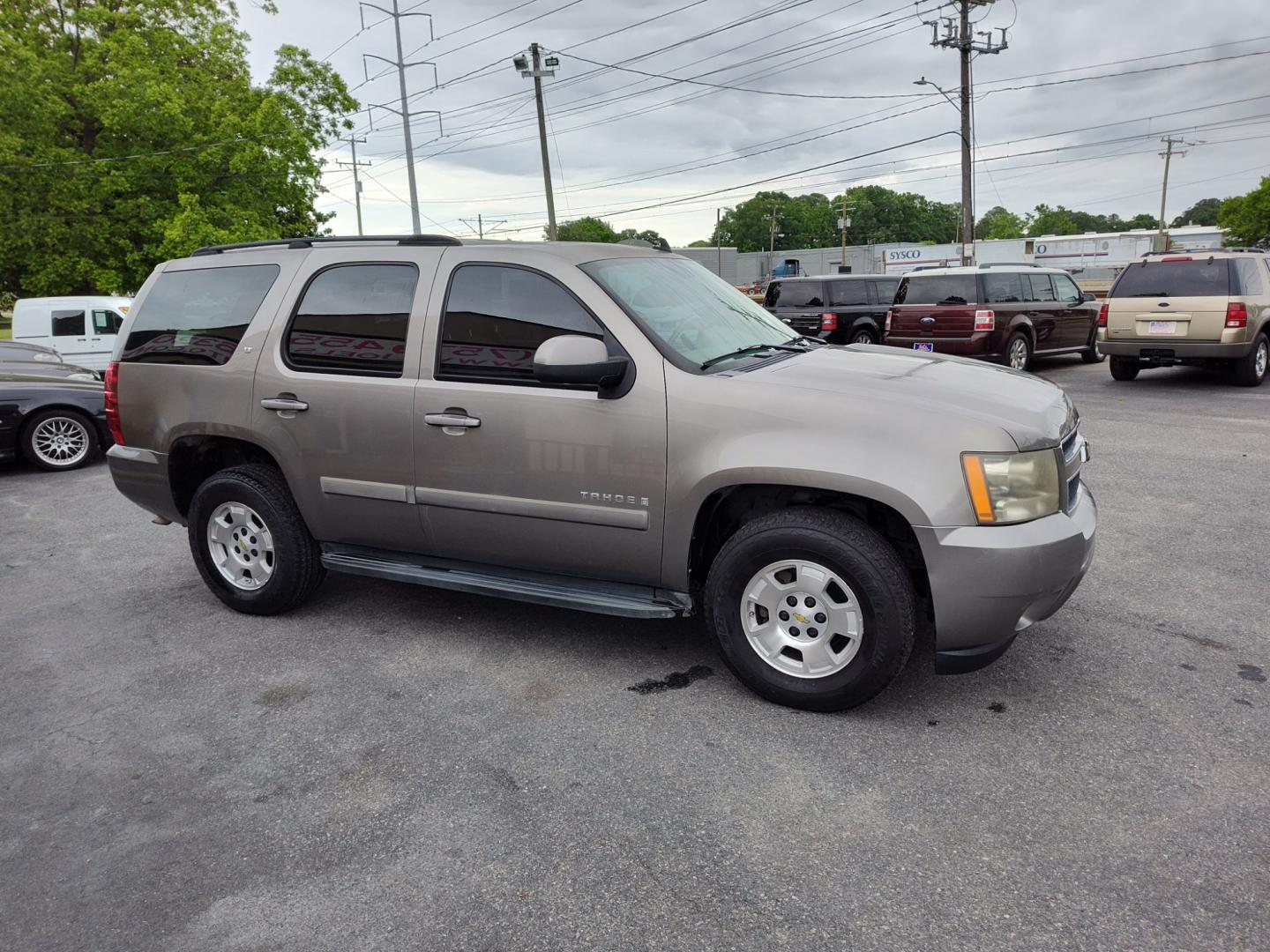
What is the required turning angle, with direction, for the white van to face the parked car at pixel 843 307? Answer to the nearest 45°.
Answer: approximately 45° to its right

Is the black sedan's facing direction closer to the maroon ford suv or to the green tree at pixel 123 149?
the maroon ford suv

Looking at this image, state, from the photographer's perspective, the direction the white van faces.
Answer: facing to the right of the viewer

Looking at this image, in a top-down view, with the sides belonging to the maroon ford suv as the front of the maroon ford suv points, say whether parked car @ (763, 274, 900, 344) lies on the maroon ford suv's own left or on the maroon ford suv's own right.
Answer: on the maroon ford suv's own left

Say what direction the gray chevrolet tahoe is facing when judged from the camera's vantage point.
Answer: facing the viewer and to the right of the viewer

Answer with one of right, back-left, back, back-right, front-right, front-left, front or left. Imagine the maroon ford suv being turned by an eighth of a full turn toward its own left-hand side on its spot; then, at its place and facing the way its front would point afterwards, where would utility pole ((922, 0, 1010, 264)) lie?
front

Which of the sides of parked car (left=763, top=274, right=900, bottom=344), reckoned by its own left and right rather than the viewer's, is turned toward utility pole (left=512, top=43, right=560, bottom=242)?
left

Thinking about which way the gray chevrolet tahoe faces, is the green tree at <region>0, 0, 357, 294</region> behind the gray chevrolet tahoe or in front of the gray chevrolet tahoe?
behind

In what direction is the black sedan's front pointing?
to the viewer's right

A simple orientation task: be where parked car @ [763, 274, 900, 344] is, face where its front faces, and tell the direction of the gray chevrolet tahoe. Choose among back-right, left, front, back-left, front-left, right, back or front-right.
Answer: back-right

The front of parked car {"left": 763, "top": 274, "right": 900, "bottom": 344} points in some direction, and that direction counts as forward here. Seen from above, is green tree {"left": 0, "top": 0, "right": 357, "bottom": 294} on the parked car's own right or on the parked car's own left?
on the parked car's own left

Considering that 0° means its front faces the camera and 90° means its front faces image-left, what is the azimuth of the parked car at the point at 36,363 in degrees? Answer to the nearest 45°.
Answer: approximately 270°

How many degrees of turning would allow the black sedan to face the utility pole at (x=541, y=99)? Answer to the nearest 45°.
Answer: approximately 45° to its left

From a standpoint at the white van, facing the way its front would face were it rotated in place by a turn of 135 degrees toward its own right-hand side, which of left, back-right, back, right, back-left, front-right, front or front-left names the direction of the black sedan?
front-left

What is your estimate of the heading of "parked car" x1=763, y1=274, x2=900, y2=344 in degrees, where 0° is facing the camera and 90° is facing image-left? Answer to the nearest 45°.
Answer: approximately 225°

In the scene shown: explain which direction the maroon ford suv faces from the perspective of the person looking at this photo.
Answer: facing away from the viewer and to the right of the viewer

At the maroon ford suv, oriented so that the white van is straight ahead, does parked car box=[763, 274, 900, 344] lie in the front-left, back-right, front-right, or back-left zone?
front-right
